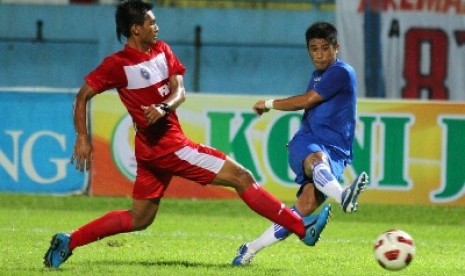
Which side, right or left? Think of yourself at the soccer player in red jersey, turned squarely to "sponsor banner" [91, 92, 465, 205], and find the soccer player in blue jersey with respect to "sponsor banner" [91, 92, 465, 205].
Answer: right

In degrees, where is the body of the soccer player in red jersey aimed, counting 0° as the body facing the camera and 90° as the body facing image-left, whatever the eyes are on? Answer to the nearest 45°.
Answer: approximately 315°

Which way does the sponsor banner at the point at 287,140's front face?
toward the camera

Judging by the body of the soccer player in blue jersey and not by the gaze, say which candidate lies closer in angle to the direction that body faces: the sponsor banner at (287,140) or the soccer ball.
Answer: the soccer ball

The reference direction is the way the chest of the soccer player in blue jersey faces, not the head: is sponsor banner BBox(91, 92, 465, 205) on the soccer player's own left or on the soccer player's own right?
on the soccer player's own right

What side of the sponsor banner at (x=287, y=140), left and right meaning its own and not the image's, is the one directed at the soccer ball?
front

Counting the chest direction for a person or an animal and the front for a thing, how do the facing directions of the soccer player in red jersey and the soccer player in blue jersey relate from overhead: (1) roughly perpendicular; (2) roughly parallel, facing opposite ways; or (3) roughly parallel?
roughly perpendicular

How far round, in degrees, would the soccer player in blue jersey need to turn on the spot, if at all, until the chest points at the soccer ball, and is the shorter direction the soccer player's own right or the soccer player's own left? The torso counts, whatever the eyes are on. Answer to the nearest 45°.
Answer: approximately 90° to the soccer player's own left

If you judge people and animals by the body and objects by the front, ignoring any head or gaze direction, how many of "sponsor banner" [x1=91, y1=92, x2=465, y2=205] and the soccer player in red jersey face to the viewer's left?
0

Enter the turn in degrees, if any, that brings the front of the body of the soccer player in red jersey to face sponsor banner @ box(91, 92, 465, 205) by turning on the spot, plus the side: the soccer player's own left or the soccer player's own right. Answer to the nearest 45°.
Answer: approximately 135° to the soccer player's own left

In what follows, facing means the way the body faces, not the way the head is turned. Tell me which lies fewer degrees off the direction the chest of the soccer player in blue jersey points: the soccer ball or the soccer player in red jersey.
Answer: the soccer player in red jersey

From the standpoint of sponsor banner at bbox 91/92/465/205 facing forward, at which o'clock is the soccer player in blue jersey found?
The soccer player in blue jersey is roughly at 12 o'clock from the sponsor banner.

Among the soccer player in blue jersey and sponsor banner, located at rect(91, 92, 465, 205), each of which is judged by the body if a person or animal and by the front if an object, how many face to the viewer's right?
0

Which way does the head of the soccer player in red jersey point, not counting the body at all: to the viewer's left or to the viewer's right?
to the viewer's right

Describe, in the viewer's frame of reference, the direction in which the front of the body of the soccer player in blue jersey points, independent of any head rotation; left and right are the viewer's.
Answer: facing the viewer and to the left of the viewer
